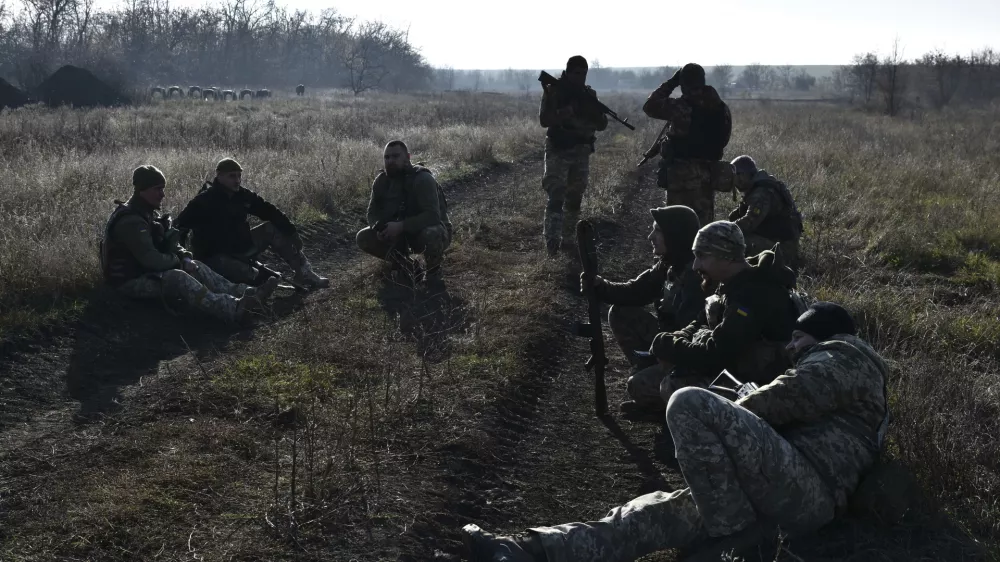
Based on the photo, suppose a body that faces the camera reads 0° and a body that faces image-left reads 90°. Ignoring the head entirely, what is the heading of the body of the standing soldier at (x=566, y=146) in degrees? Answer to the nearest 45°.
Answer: approximately 0°

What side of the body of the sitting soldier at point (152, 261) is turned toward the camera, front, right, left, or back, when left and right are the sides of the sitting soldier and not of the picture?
right

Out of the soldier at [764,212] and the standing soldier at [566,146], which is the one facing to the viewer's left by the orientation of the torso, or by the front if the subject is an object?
the soldier

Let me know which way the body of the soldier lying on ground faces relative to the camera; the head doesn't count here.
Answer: to the viewer's left

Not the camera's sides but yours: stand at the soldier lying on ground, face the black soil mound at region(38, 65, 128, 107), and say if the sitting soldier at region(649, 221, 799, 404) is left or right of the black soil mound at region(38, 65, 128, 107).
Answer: right

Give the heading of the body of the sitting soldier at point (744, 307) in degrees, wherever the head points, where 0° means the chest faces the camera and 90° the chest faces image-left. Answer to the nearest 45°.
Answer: approximately 90°

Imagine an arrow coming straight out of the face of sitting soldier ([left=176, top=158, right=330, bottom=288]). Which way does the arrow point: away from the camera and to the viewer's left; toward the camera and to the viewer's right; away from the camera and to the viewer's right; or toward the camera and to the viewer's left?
toward the camera and to the viewer's right

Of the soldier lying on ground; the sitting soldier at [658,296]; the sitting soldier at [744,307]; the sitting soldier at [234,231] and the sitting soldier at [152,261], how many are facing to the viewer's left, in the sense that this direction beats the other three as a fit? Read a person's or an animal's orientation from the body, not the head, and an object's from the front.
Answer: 3

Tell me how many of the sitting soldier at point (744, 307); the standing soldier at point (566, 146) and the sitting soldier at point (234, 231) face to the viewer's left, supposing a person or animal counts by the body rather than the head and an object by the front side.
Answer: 1
